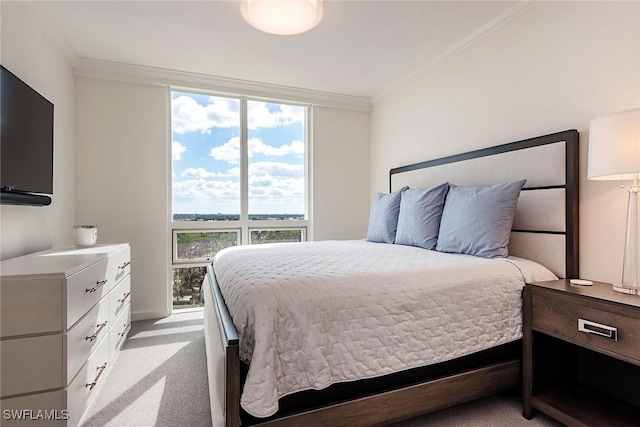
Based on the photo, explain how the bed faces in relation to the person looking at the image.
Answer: facing the viewer and to the left of the viewer

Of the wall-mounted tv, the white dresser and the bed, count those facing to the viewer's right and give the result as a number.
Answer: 2

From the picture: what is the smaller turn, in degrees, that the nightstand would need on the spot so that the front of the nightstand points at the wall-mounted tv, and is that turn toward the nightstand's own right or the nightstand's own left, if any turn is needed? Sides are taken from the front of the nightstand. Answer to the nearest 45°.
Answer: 0° — it already faces it

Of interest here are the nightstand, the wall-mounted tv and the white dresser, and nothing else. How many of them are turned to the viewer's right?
2

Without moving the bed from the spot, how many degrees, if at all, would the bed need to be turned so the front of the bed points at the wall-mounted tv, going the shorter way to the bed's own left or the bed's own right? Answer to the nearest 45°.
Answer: approximately 45° to the bed's own right

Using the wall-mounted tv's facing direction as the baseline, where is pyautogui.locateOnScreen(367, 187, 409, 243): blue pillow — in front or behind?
in front

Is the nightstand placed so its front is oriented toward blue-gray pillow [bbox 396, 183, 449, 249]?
no

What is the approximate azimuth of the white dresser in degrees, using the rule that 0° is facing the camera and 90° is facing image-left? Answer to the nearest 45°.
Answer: approximately 270°

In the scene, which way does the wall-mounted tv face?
to the viewer's right

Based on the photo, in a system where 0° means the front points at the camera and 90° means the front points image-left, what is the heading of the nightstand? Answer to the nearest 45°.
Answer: approximately 45°

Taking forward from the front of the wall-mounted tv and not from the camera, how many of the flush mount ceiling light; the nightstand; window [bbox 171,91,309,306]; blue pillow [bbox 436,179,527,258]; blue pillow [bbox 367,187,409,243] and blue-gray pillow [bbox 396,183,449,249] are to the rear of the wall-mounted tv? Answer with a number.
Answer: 0

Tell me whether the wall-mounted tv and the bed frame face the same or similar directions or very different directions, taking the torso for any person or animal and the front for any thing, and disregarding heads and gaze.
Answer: very different directions

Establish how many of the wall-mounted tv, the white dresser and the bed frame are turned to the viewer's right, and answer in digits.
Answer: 2
